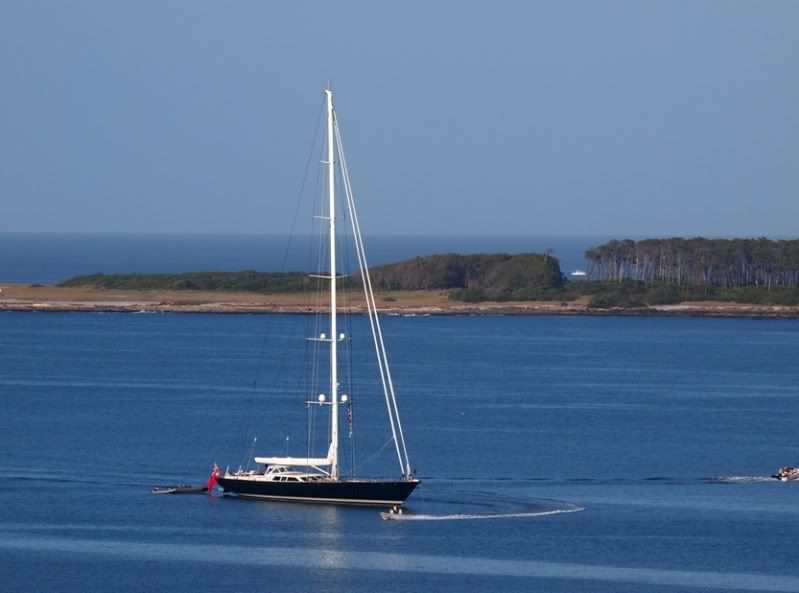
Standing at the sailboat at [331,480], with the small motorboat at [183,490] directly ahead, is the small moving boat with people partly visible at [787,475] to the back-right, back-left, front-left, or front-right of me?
back-right

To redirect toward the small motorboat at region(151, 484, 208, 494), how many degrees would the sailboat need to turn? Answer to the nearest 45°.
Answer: approximately 180°

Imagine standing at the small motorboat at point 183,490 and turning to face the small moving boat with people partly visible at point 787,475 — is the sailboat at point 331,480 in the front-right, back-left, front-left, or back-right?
front-right

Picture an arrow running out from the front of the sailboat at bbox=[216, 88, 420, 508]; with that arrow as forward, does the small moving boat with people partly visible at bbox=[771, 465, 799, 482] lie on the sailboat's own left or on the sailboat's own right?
on the sailboat's own left

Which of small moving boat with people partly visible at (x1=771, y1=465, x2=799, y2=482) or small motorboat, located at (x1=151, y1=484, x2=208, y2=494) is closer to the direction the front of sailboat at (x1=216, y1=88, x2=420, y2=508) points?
the small moving boat with people partly visible

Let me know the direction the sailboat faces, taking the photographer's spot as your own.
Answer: facing the viewer and to the right of the viewer
